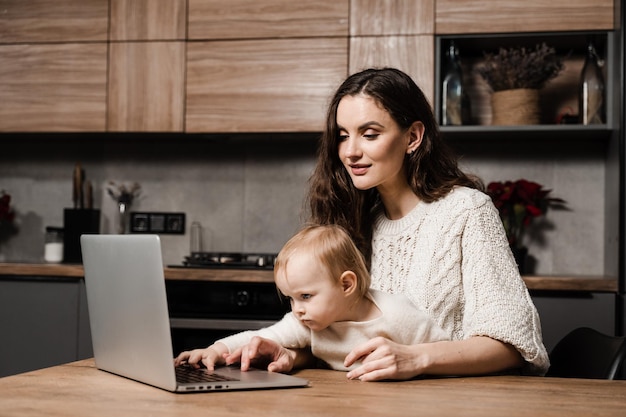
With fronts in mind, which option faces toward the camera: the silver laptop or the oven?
the oven

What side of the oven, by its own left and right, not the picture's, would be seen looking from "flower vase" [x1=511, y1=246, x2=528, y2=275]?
left

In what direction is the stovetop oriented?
toward the camera

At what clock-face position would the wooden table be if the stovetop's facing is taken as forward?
The wooden table is roughly at 12 o'clock from the stovetop.

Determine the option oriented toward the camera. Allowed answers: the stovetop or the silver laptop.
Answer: the stovetop

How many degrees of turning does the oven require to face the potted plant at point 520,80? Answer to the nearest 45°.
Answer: approximately 90° to its left

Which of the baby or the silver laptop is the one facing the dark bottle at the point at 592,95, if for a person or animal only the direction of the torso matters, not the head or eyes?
the silver laptop

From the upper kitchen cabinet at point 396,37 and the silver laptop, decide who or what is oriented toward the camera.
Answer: the upper kitchen cabinet

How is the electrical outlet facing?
toward the camera

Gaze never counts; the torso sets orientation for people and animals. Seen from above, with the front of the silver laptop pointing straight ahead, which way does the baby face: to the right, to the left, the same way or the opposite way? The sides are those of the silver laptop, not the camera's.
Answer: the opposite way

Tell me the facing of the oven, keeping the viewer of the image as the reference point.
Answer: facing the viewer

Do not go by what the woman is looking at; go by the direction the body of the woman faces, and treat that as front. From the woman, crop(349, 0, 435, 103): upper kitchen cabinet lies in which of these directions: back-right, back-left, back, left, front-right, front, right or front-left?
back-right

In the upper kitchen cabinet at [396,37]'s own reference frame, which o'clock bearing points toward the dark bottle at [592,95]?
The dark bottle is roughly at 9 o'clock from the upper kitchen cabinet.

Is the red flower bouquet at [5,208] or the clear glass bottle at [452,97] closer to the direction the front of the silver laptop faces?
the clear glass bottle

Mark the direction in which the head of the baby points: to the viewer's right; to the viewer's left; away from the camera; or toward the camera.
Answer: to the viewer's left

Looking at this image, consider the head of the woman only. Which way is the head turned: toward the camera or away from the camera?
toward the camera

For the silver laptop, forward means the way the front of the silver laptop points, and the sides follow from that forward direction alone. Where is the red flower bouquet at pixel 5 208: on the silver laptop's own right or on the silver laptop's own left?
on the silver laptop's own left

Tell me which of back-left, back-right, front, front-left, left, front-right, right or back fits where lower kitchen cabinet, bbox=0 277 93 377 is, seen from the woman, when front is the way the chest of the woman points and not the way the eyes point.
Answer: right
